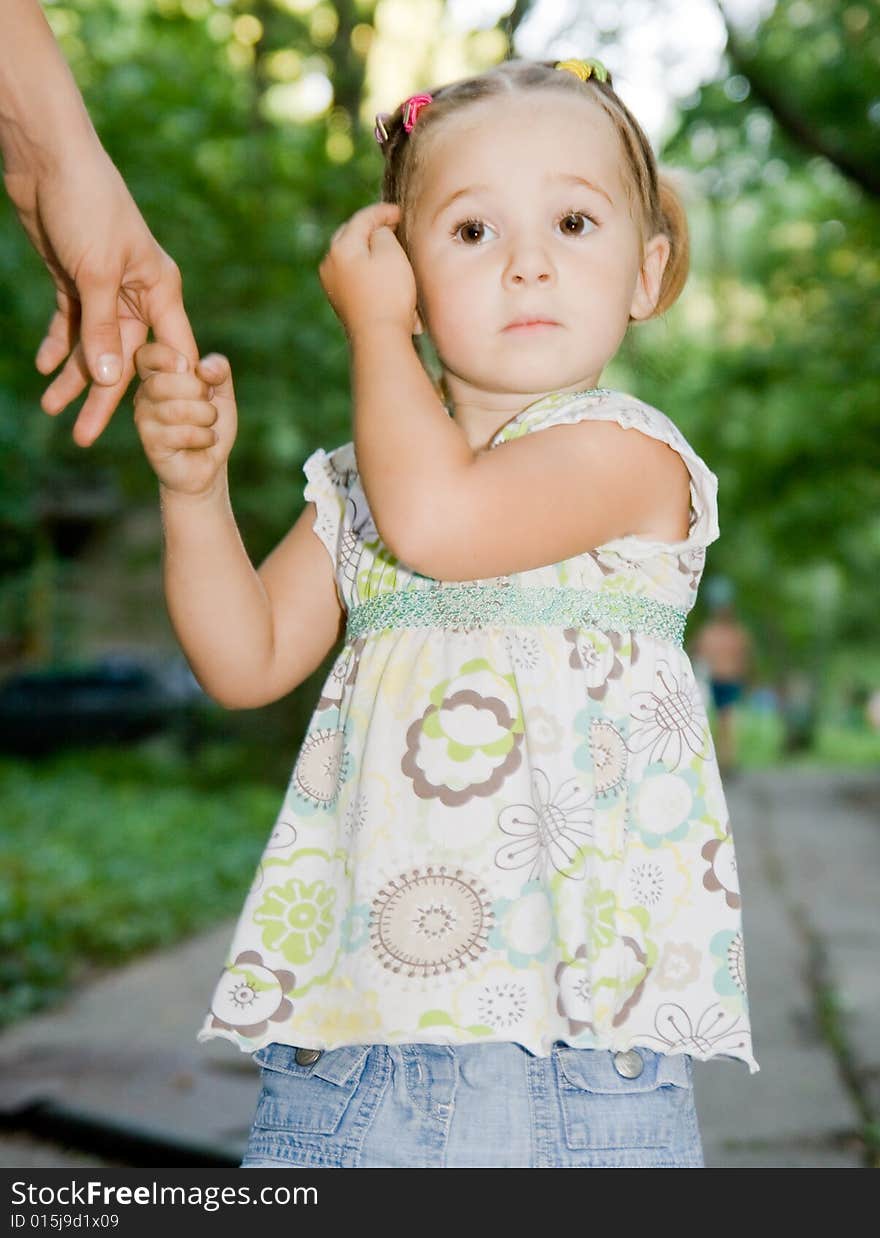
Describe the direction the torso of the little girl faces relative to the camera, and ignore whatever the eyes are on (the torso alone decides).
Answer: toward the camera

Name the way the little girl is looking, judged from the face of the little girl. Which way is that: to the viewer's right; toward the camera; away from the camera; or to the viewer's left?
toward the camera

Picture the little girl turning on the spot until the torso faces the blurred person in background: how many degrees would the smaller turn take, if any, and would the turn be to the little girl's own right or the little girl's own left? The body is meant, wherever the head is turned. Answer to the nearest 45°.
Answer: approximately 180°
